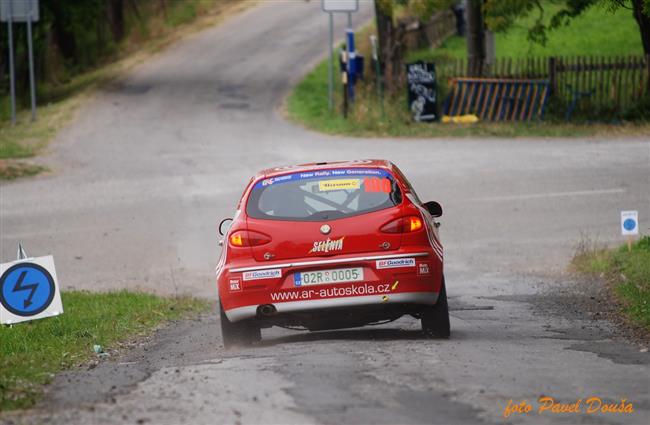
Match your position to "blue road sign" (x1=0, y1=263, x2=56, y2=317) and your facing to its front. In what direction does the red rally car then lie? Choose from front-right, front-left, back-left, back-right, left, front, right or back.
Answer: front-left

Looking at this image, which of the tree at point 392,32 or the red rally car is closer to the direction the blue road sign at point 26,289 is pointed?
the red rally car

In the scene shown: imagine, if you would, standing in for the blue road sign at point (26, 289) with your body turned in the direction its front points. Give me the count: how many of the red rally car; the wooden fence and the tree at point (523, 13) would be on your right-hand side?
0

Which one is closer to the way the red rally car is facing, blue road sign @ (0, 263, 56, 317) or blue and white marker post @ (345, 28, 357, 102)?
the blue and white marker post

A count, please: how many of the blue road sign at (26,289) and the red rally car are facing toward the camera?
1

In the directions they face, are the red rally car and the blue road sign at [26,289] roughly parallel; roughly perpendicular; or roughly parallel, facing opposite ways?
roughly parallel, facing opposite ways

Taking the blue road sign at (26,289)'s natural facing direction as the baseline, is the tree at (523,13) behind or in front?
behind

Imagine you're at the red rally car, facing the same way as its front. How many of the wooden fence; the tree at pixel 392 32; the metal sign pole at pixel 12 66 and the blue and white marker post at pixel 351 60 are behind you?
0

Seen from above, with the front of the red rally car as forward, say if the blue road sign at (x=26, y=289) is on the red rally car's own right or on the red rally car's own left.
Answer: on the red rally car's own left

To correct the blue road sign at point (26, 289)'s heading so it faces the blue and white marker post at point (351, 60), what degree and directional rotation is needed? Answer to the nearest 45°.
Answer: approximately 135° to its left

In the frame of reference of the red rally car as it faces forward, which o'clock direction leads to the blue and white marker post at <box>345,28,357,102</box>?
The blue and white marker post is roughly at 12 o'clock from the red rally car.

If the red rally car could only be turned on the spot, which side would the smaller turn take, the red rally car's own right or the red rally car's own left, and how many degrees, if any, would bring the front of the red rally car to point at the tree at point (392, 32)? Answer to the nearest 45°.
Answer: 0° — it already faces it

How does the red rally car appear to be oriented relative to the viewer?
away from the camera

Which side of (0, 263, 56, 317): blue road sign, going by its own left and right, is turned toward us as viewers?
front

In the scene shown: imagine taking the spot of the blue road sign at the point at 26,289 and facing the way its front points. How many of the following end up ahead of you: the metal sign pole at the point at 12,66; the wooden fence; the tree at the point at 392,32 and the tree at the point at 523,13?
0

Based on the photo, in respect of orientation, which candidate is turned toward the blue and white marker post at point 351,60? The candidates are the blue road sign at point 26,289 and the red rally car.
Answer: the red rally car

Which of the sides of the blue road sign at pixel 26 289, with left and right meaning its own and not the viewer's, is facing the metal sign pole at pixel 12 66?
back

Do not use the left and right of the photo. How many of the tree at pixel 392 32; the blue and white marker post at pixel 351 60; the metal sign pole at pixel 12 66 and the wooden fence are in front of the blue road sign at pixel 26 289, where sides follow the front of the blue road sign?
0
